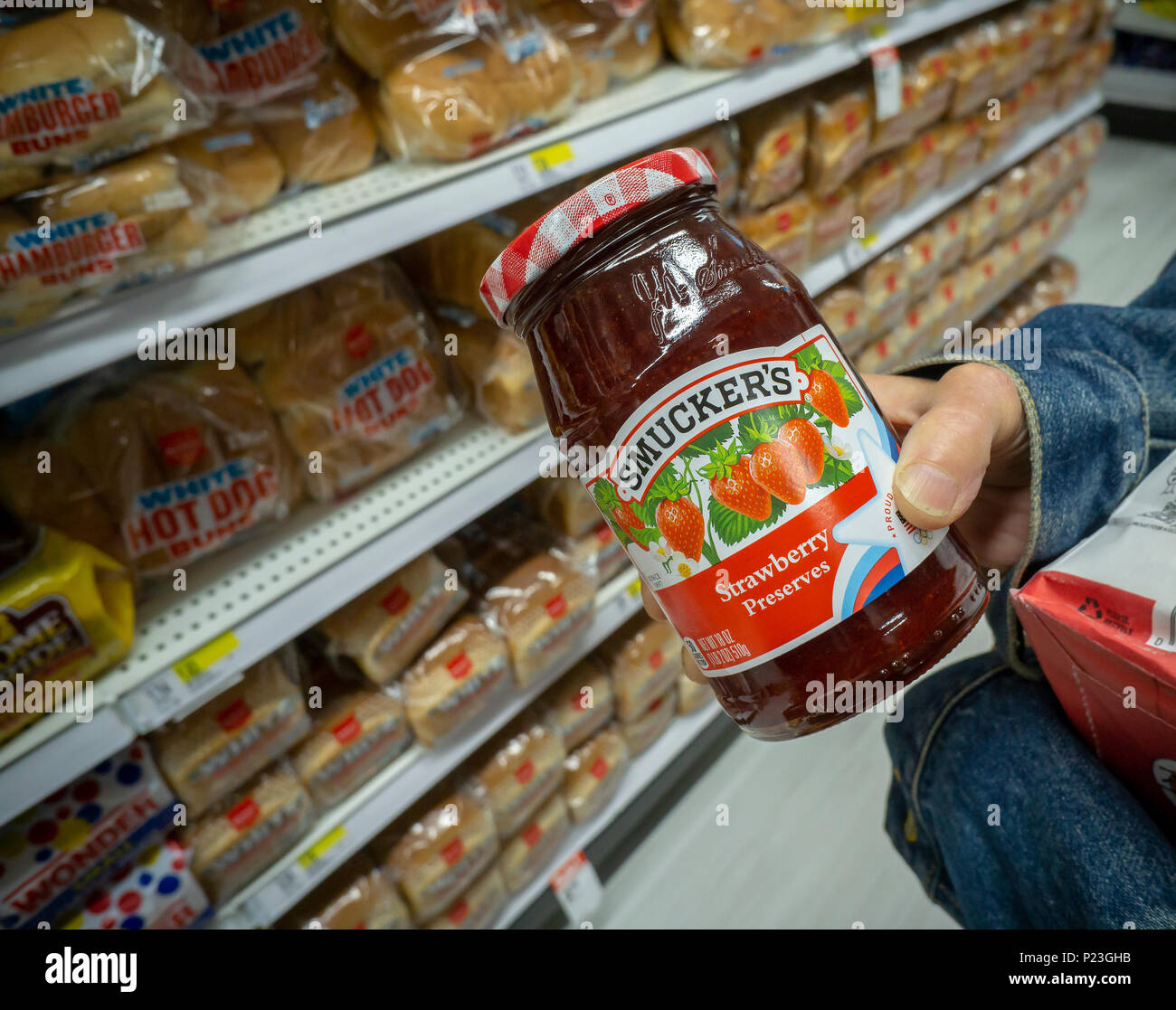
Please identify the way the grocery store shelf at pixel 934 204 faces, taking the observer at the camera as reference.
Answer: facing the viewer and to the right of the viewer

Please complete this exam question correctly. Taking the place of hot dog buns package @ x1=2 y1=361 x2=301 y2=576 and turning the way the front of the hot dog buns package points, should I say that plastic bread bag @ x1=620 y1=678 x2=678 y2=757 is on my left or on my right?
on my left

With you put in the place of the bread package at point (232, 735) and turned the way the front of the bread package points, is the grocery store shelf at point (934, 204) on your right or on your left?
on your left

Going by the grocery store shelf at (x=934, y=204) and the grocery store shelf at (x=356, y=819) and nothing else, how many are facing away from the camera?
0

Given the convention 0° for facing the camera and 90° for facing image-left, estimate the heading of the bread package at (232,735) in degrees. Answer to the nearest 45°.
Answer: approximately 315°

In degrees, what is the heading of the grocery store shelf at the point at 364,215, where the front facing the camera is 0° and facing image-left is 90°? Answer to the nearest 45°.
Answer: approximately 315°
